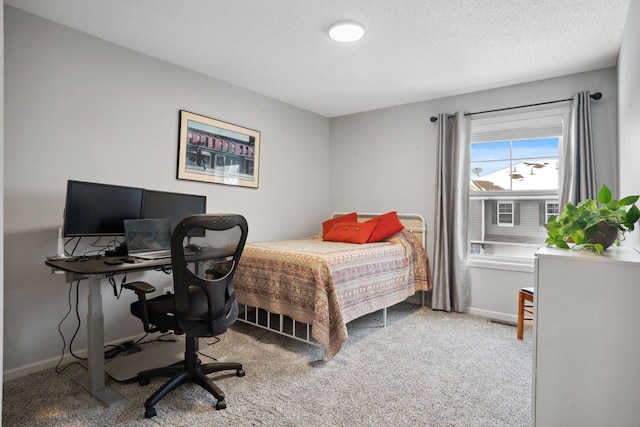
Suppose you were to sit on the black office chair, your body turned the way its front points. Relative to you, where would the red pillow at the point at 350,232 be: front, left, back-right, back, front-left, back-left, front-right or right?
right

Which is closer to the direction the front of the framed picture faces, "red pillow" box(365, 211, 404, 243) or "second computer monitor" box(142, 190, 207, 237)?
the red pillow

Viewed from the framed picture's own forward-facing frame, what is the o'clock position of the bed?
The bed is roughly at 12 o'clock from the framed picture.

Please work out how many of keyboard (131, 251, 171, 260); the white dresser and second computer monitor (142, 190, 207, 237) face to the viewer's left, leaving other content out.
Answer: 1

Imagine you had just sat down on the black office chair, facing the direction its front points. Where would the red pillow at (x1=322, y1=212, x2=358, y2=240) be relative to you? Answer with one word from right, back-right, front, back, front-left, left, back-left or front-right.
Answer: right

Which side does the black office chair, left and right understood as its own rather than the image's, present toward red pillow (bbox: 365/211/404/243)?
right

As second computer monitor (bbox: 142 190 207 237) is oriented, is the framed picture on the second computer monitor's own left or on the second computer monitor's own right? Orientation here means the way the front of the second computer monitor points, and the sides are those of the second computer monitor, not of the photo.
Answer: on the second computer monitor's own left

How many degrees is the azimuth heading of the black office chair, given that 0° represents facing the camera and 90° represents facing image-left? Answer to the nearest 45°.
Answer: approximately 135°

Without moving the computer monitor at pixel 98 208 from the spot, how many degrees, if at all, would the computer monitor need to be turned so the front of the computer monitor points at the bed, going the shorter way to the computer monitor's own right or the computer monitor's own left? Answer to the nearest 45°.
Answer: approximately 45° to the computer monitor's own left

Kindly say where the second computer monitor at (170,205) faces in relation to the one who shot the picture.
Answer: facing the viewer and to the right of the viewer

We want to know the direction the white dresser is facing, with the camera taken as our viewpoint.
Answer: facing to the left of the viewer

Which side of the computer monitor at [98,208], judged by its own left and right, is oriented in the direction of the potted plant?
front
